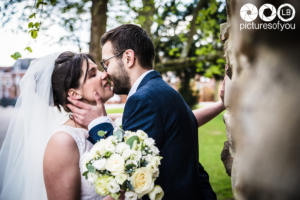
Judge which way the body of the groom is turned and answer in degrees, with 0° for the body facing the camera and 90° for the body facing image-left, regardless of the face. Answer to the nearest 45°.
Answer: approximately 90°

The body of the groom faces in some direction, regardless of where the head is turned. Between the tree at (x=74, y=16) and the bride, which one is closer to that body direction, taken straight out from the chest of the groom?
the bride

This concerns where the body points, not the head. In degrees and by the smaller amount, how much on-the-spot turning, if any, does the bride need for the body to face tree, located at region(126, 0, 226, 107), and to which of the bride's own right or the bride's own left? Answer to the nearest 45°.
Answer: approximately 45° to the bride's own left

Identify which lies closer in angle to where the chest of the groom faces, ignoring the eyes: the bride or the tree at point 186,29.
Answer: the bride

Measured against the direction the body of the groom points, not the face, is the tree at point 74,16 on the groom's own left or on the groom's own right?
on the groom's own right

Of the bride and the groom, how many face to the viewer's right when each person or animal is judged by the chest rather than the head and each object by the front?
1

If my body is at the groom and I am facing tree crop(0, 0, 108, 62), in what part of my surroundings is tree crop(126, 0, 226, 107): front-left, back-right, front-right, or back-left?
front-right

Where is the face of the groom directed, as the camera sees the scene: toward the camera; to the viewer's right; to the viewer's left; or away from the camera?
to the viewer's left

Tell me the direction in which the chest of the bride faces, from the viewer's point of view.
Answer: to the viewer's right

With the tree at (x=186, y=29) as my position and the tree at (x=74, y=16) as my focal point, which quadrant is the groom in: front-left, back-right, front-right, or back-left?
front-left

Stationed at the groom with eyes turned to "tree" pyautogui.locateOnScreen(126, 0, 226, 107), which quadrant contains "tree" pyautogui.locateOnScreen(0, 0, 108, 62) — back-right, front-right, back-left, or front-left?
front-left

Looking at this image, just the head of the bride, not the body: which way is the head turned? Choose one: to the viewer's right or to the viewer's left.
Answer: to the viewer's right

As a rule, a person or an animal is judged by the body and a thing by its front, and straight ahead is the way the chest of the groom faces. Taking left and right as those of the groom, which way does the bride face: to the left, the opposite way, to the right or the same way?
the opposite way

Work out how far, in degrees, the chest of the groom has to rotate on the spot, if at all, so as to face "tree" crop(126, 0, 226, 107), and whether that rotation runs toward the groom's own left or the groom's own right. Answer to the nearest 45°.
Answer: approximately 90° to the groom's own right

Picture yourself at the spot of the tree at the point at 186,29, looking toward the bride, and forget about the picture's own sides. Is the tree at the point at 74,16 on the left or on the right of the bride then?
right

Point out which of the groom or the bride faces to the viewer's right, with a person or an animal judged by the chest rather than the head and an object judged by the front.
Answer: the bride
